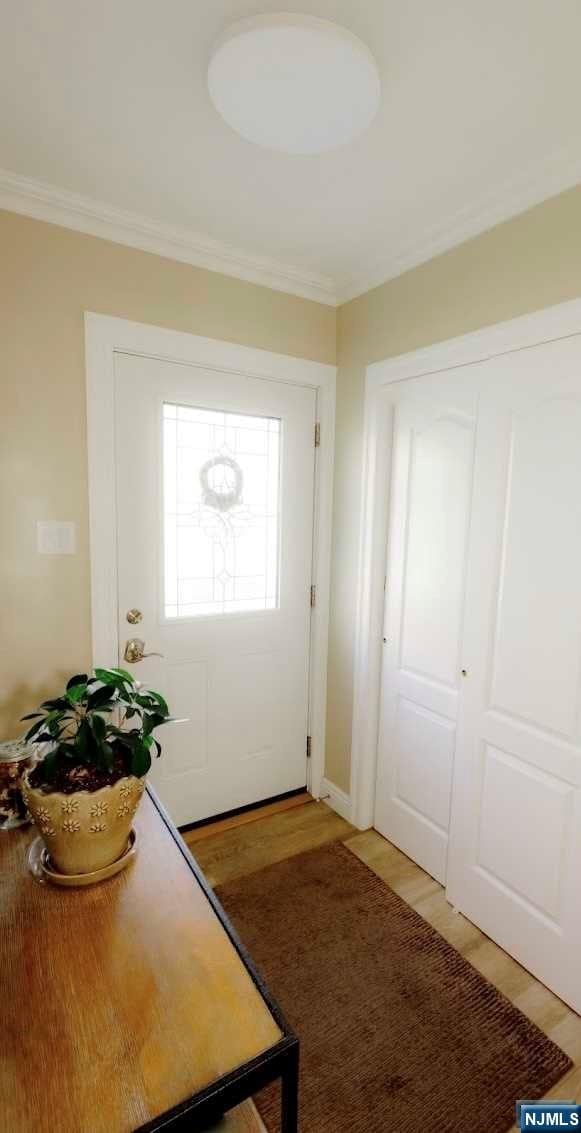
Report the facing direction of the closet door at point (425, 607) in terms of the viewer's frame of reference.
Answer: facing the viewer and to the left of the viewer

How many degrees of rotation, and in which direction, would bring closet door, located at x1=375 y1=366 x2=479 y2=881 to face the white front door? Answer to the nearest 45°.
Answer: approximately 45° to its right

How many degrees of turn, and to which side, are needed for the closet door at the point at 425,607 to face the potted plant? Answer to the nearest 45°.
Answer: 0° — it already faces it

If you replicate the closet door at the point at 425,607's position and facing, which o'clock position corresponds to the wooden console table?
The wooden console table is roughly at 11 o'clock from the closet door.

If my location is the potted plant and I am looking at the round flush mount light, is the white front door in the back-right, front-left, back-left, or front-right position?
front-left
